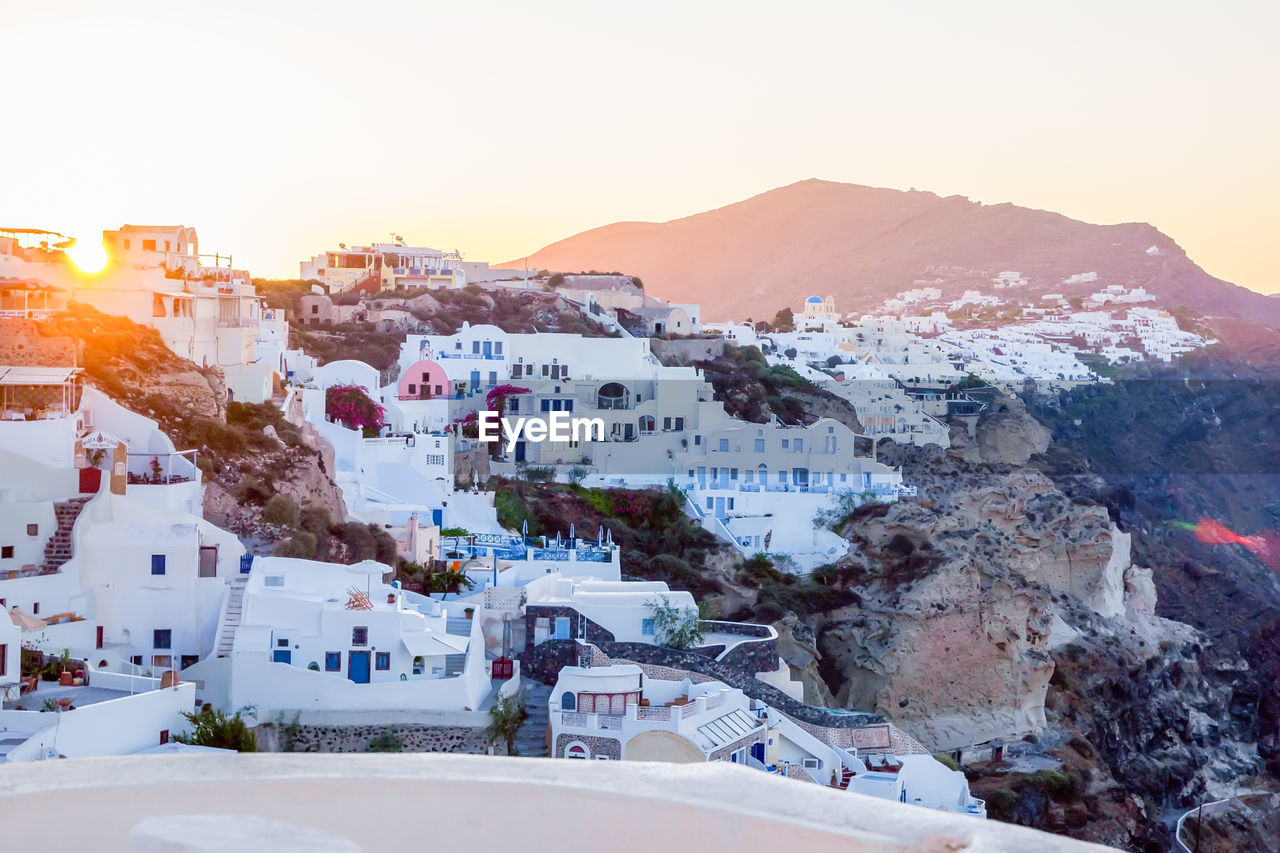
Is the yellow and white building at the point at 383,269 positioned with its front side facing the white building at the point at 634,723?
yes

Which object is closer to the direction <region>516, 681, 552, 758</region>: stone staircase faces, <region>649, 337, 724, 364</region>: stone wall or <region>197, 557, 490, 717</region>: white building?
the white building

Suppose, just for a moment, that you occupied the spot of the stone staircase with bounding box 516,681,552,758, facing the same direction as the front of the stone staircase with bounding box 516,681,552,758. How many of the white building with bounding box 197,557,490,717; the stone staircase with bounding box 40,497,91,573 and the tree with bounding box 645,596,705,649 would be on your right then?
2

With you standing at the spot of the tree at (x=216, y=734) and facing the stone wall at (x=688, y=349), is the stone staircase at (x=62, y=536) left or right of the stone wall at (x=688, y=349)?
left

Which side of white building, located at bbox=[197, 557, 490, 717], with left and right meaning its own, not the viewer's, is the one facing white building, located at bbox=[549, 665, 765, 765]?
left

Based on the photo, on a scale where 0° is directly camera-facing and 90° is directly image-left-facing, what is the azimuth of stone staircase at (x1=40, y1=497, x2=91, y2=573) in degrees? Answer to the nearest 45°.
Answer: approximately 0°

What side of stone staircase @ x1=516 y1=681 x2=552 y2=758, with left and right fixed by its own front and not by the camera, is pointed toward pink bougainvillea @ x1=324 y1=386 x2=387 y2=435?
back

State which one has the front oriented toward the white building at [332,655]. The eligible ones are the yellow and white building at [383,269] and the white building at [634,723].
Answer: the yellow and white building at [383,269]

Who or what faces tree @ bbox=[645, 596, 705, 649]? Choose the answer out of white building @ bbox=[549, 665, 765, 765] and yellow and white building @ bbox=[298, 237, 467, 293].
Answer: yellow and white building @ bbox=[298, 237, 467, 293]

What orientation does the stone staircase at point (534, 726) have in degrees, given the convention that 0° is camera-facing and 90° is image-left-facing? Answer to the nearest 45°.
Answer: approximately 0°

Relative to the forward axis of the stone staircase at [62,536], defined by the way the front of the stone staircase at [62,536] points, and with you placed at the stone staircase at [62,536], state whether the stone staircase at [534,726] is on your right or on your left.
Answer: on your left
